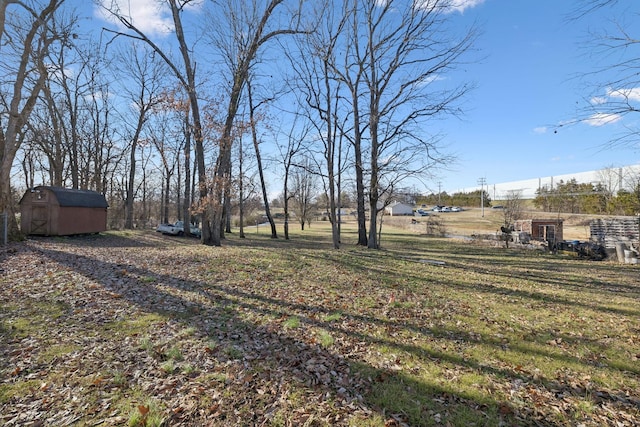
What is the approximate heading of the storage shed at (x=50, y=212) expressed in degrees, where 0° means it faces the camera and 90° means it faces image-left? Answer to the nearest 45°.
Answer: approximately 45°

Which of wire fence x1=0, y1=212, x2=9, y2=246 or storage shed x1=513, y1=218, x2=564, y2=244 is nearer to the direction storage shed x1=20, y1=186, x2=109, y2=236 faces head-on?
the wire fence

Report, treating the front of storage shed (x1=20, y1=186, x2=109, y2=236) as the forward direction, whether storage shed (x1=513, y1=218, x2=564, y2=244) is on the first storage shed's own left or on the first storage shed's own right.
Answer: on the first storage shed's own left

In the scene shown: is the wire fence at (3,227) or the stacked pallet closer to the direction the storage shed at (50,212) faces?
the wire fence

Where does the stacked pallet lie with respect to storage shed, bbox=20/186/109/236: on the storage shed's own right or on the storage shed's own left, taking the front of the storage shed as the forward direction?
on the storage shed's own left
